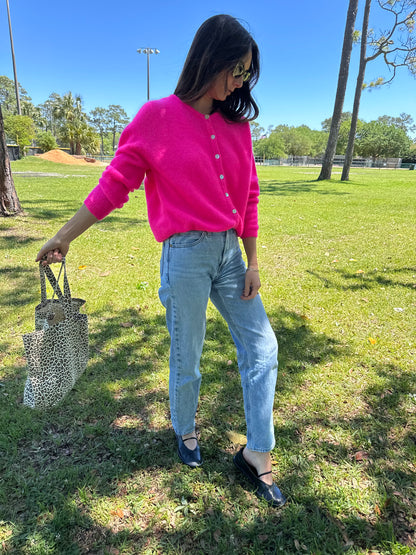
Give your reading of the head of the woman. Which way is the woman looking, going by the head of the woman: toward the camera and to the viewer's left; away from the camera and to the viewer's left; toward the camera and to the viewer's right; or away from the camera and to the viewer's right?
toward the camera and to the viewer's right

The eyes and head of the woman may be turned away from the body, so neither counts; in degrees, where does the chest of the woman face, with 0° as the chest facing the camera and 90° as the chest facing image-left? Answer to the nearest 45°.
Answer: approximately 315°

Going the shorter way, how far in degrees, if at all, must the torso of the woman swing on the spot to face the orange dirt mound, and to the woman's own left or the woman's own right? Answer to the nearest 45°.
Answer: approximately 135° to the woman's own left
